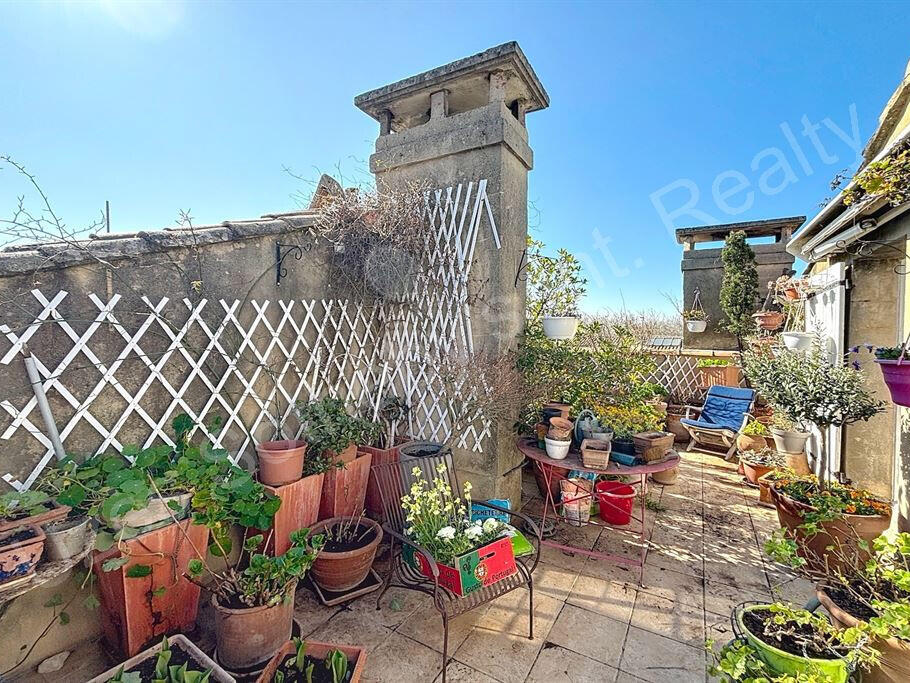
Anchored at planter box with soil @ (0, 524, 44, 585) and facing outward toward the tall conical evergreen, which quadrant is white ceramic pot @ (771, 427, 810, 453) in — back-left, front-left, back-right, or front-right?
front-right

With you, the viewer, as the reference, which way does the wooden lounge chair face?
facing the viewer and to the left of the viewer

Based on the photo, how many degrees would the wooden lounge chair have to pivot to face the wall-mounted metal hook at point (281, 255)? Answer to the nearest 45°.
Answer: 0° — it already faces it

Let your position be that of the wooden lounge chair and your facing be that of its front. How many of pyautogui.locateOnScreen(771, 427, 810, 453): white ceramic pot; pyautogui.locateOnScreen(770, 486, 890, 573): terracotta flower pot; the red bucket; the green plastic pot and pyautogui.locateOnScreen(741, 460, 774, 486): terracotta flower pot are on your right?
0

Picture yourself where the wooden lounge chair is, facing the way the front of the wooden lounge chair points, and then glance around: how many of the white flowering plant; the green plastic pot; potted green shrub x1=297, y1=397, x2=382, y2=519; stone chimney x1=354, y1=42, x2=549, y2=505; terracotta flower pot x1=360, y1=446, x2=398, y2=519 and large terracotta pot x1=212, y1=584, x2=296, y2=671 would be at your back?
0

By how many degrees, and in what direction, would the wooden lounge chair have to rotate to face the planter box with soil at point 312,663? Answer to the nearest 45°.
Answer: approximately 45° to its left

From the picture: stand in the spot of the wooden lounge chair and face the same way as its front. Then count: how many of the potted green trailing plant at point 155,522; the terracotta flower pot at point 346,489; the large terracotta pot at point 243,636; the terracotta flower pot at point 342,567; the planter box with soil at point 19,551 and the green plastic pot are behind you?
0

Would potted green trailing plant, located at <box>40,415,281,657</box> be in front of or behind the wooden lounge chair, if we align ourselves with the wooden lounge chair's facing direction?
in front

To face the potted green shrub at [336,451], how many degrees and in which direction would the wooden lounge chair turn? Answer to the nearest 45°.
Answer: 0° — it already faces it

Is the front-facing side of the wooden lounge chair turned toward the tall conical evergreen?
no

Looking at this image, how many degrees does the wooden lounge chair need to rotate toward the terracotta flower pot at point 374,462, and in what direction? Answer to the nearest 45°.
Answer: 0° — it already faces it

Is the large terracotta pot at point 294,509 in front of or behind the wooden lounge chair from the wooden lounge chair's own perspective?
in front

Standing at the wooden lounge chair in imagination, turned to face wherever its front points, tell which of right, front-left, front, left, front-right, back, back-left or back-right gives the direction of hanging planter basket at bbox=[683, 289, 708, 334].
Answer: back-right

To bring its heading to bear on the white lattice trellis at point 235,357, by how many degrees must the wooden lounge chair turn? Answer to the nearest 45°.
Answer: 0° — it already faces it

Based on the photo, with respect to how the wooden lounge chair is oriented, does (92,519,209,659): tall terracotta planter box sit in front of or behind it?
in front

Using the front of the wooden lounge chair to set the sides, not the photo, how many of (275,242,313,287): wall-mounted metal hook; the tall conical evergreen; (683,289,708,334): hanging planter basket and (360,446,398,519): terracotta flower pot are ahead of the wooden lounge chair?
2

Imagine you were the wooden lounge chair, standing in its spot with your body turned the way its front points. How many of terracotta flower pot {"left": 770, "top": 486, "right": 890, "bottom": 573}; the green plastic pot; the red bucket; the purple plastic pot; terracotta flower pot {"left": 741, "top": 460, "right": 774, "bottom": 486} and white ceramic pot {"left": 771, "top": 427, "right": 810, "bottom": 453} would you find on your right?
0
